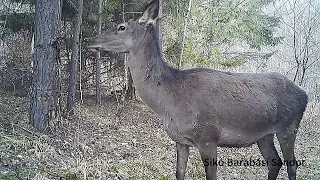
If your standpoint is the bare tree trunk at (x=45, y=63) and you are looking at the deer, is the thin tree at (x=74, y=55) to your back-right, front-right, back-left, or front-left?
back-left

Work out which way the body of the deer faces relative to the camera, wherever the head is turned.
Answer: to the viewer's left

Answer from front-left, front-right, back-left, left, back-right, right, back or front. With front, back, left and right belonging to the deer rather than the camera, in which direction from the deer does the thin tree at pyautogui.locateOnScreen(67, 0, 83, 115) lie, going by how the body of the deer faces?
front-right

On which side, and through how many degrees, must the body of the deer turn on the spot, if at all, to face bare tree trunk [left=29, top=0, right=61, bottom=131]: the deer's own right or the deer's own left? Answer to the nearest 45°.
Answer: approximately 45° to the deer's own right
